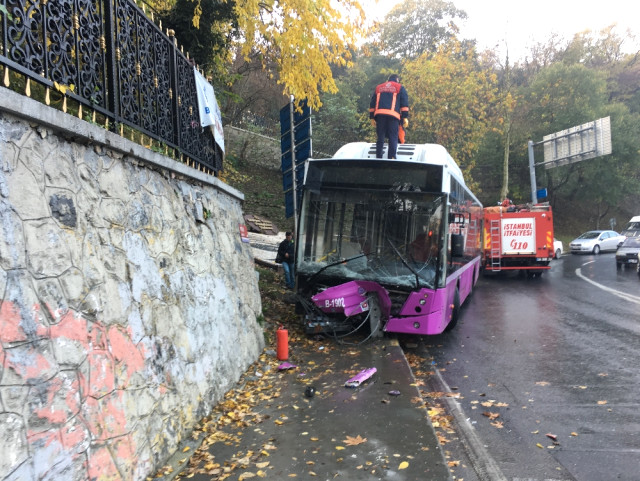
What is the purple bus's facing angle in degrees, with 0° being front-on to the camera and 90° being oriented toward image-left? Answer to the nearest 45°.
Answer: approximately 0°

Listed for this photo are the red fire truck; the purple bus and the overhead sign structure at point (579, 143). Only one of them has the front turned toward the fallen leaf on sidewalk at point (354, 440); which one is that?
the purple bus

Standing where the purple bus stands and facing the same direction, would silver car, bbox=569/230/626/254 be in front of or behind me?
behind

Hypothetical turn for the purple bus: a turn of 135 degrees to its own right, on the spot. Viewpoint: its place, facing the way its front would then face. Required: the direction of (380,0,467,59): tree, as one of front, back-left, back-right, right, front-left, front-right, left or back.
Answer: front-right

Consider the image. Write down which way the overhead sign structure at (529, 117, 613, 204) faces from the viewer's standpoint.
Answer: facing away from the viewer and to the right of the viewer

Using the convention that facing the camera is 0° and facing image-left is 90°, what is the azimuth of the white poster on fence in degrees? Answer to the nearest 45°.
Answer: approximately 315°
